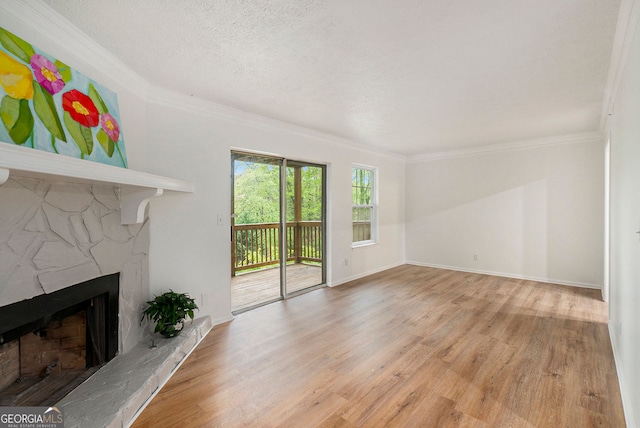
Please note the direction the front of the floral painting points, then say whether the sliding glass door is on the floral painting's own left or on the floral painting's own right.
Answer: on the floral painting's own left

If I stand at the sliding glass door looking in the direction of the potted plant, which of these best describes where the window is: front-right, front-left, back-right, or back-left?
back-left

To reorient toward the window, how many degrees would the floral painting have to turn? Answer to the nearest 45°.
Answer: approximately 45° to its left

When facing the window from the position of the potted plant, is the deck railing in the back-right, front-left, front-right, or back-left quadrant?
front-left

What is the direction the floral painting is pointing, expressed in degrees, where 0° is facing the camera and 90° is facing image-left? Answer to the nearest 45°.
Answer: approximately 315°

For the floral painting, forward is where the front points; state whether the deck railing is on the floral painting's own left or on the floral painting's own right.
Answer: on the floral painting's own left
